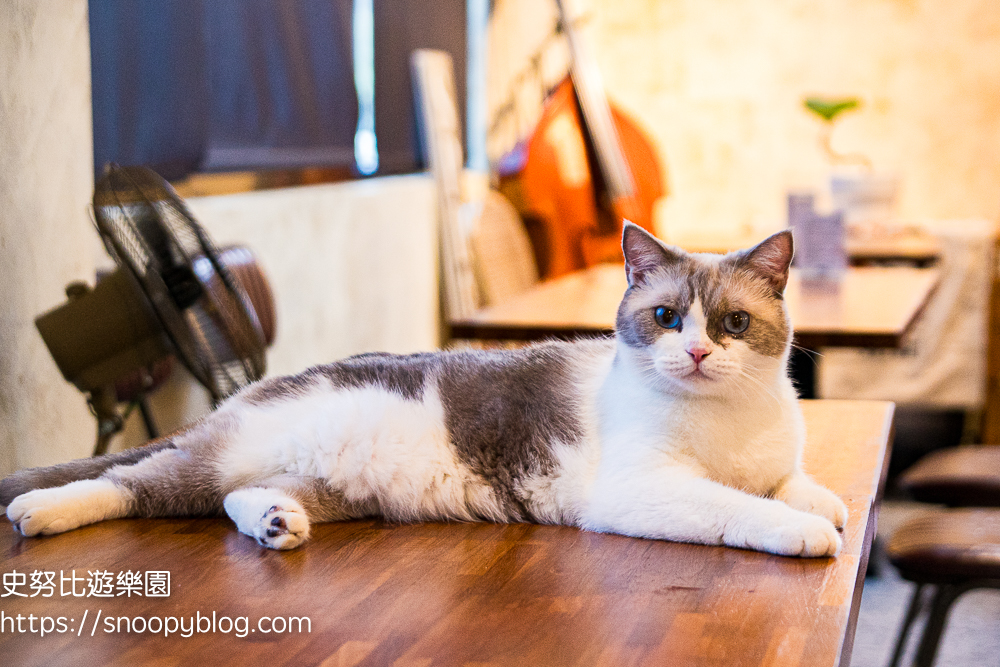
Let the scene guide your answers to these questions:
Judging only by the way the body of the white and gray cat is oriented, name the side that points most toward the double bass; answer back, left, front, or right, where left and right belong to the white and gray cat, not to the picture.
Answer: left

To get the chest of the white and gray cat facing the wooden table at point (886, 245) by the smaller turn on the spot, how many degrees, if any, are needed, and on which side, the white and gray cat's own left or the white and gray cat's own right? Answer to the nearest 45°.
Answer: approximately 45° to the white and gray cat's own left

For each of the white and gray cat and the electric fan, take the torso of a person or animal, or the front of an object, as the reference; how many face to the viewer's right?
2

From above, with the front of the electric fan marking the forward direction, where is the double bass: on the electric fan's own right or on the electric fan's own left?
on the electric fan's own left

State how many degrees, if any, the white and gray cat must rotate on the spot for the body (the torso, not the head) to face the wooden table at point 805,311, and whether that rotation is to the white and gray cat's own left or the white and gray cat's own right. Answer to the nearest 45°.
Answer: approximately 45° to the white and gray cat's own left

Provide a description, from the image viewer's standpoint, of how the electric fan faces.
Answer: facing to the right of the viewer

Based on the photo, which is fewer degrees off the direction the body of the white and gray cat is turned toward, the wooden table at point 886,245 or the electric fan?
the wooden table

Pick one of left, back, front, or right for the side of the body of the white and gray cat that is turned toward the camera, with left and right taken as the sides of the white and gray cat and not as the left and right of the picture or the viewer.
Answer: right
